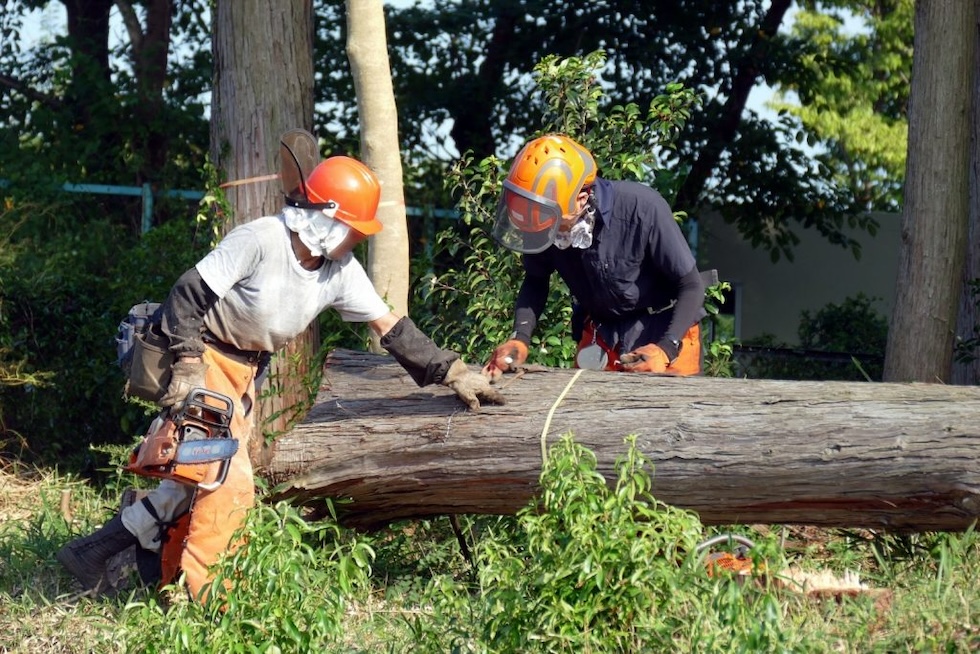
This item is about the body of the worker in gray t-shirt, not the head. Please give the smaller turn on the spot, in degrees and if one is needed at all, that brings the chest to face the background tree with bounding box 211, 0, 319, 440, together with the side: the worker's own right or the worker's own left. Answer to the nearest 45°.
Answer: approximately 135° to the worker's own left

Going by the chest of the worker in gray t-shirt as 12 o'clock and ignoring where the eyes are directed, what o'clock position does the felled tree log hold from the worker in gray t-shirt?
The felled tree log is roughly at 11 o'clock from the worker in gray t-shirt.

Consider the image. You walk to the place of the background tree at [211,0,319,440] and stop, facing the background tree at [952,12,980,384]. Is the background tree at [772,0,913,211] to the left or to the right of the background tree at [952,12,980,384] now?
left

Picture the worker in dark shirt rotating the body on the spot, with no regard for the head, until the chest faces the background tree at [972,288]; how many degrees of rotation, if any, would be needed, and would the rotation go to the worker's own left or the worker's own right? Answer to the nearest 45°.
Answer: approximately 180°

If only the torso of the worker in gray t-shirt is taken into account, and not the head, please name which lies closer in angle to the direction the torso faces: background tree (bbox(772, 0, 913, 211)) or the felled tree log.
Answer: the felled tree log

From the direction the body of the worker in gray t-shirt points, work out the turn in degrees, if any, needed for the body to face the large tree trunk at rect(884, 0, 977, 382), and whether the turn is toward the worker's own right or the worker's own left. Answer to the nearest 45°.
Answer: approximately 45° to the worker's own left

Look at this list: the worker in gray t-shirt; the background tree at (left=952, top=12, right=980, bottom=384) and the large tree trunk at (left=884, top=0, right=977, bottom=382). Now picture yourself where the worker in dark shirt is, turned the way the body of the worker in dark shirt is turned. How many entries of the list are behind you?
2
